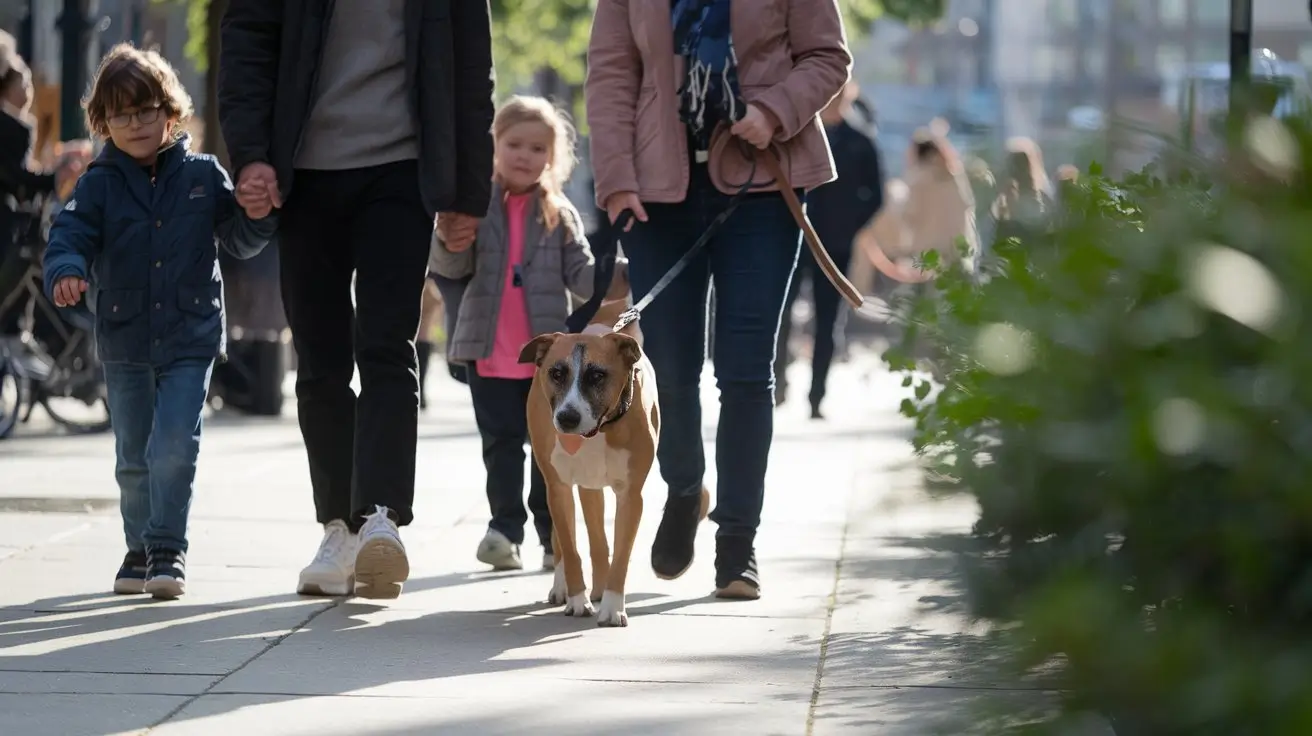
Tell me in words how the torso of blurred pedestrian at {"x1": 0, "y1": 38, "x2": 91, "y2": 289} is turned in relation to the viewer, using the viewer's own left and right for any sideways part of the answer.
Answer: facing to the right of the viewer

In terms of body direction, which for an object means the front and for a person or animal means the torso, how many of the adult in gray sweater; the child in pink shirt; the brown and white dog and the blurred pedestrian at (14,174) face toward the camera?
3

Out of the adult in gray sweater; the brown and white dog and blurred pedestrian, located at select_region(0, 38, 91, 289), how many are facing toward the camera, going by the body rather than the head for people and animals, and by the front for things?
2

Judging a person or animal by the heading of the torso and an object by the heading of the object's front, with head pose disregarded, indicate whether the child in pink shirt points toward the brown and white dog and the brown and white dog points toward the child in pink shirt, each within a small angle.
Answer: no

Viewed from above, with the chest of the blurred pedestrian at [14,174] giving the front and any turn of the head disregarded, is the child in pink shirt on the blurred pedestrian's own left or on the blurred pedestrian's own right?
on the blurred pedestrian's own right

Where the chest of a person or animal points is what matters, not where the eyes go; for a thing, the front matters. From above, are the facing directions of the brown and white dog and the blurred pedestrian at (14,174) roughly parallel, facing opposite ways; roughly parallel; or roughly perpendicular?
roughly perpendicular

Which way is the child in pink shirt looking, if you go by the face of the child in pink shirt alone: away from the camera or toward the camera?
toward the camera

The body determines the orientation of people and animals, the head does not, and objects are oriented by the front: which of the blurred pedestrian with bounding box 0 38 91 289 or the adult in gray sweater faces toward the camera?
the adult in gray sweater

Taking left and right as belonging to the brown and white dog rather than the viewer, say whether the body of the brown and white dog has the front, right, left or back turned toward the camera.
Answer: front

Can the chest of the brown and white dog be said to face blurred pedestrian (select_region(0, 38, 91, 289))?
no

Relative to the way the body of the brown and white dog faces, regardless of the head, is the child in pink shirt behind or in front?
behind

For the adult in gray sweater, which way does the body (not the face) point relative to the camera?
toward the camera

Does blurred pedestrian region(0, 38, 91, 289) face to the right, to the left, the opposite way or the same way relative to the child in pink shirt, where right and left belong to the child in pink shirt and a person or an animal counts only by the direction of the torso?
to the left

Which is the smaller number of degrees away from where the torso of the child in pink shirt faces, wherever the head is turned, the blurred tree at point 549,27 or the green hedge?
the green hedge
